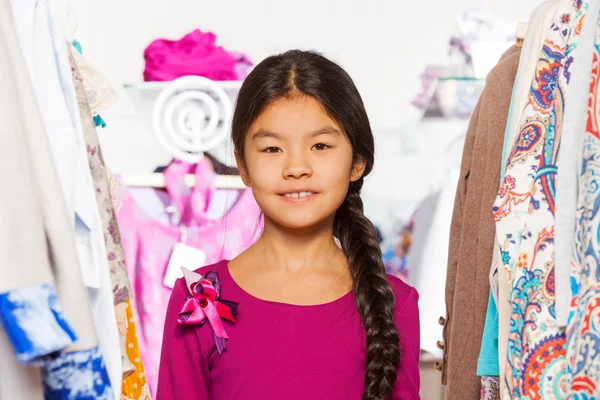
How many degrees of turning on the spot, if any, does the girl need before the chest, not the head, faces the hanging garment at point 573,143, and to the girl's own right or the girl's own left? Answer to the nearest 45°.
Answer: approximately 45° to the girl's own left

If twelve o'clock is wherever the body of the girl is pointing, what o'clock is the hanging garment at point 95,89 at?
The hanging garment is roughly at 4 o'clock from the girl.

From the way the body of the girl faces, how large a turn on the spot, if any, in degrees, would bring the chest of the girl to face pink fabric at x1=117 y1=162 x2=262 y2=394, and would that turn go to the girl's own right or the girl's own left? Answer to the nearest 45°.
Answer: approximately 135° to the girl's own right

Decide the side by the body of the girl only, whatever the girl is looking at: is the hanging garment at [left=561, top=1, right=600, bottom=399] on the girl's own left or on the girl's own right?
on the girl's own left

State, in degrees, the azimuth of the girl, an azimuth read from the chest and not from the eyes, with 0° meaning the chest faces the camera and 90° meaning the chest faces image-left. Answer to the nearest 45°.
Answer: approximately 0°

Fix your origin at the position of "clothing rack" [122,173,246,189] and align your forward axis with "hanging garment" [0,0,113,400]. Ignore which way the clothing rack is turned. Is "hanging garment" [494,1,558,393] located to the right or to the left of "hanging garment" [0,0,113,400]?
left

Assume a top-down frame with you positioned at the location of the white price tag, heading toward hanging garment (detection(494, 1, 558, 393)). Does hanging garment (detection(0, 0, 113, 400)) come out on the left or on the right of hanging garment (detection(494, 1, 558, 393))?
right
